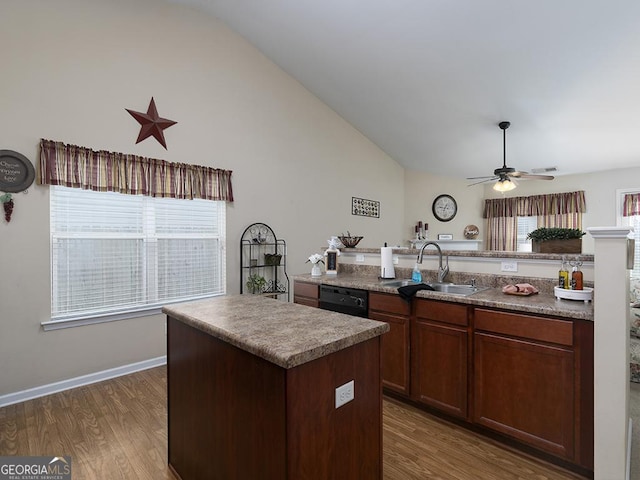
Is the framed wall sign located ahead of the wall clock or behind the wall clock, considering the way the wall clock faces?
ahead

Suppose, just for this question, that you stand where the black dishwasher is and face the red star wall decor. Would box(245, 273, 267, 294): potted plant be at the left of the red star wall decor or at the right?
right

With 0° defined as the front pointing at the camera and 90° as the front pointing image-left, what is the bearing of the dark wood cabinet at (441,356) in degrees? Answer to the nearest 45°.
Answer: approximately 45°

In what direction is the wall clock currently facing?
toward the camera

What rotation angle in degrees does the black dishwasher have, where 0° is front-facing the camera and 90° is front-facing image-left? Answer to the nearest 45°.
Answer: approximately 45°

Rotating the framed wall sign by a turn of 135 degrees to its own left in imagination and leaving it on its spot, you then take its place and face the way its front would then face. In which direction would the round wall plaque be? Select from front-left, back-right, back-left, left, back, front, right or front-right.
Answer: back-left

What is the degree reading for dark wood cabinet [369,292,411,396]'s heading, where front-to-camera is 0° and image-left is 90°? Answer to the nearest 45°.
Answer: approximately 45°

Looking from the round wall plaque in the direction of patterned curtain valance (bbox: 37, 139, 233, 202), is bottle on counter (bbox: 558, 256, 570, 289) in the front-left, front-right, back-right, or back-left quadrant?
front-right

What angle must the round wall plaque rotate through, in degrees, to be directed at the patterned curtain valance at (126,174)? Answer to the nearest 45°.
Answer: approximately 90° to its left

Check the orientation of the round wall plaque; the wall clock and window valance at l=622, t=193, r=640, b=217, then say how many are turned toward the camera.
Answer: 3

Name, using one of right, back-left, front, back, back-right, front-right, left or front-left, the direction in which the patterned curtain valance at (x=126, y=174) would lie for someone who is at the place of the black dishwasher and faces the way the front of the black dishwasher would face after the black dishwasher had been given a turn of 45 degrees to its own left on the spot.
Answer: right

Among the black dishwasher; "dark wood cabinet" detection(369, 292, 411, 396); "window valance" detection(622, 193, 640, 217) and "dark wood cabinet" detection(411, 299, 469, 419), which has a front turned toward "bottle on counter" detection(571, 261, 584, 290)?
the window valance

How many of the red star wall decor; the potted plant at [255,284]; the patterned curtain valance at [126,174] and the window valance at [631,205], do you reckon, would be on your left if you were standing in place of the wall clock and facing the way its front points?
1

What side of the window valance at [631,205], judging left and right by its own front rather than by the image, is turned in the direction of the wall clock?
right

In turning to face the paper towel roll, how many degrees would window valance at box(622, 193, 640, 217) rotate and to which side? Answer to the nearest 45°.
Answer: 0° — it already faces it
